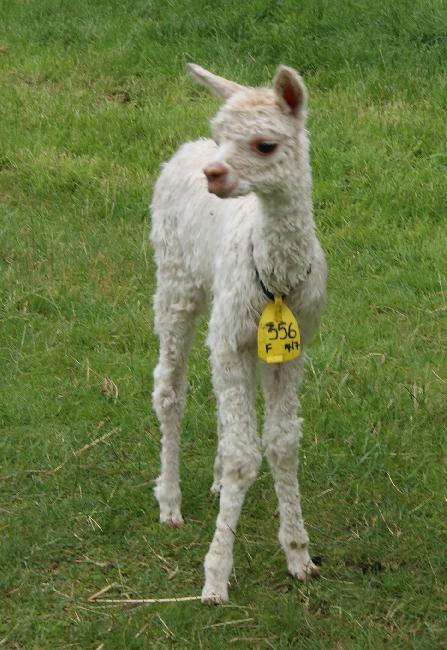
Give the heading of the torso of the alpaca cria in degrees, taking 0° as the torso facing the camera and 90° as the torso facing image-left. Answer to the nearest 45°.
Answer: approximately 315°
